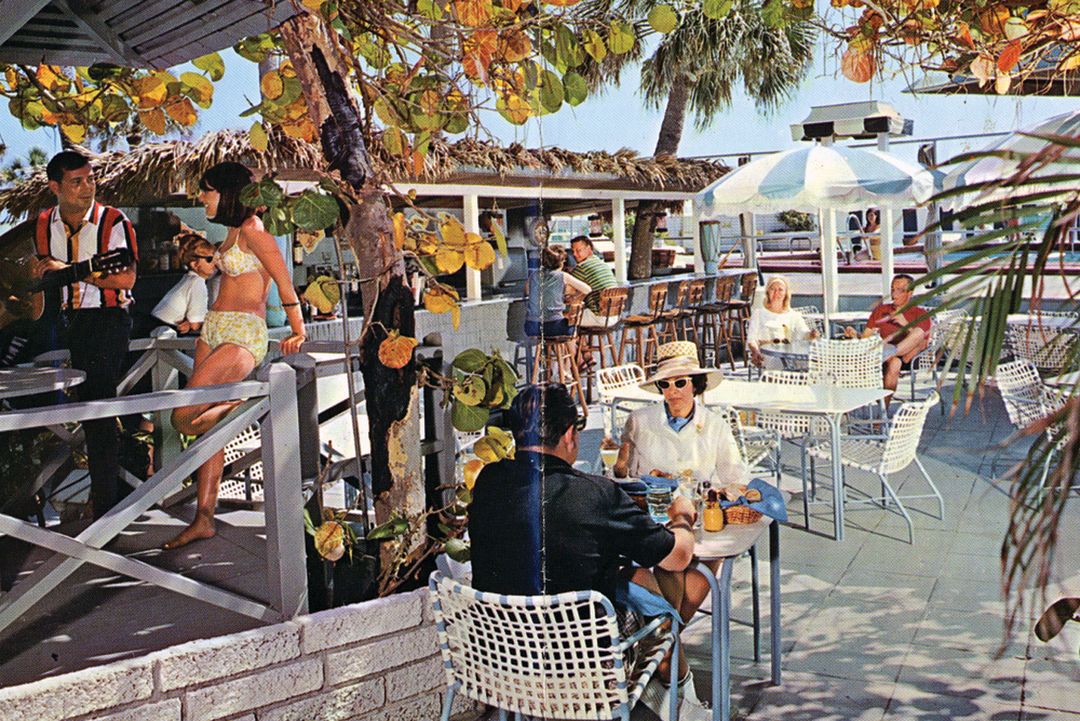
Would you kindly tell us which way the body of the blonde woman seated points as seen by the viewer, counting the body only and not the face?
toward the camera

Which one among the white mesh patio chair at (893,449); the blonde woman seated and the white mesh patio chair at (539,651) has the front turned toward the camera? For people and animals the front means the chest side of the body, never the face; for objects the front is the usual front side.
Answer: the blonde woman seated

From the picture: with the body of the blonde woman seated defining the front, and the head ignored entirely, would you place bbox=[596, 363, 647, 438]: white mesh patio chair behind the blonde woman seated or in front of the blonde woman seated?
in front

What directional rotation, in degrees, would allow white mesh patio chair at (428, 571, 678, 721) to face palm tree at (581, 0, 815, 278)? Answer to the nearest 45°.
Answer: approximately 45° to its left

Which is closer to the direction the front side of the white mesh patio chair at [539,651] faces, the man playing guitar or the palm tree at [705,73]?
the palm tree

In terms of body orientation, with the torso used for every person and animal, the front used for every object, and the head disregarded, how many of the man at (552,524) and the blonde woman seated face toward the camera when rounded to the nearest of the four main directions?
1

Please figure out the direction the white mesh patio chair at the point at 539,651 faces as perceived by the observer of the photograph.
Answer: facing away from the viewer and to the right of the viewer

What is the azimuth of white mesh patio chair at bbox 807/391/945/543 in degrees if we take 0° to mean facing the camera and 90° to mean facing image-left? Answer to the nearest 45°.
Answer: approximately 135°

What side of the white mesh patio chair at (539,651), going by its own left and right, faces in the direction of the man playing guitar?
left

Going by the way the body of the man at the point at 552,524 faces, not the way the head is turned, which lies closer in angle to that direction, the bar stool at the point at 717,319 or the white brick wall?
the bar stool
